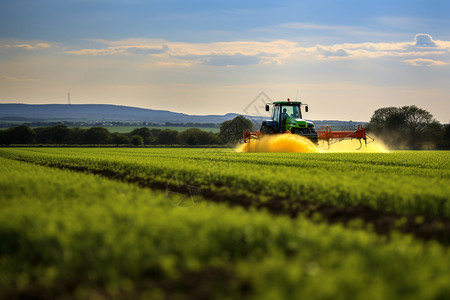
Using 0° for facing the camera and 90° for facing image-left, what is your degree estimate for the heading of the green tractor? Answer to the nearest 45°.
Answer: approximately 315°
